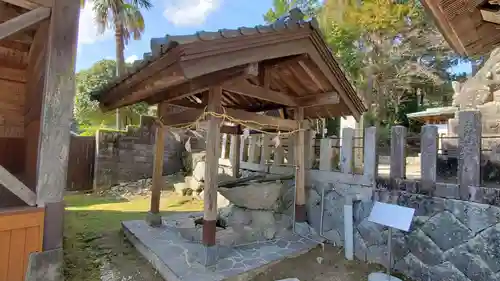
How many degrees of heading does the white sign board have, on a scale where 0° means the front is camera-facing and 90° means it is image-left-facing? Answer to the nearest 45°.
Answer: approximately 45°

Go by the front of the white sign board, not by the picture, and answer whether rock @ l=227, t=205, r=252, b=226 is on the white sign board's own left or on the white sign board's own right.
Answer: on the white sign board's own right

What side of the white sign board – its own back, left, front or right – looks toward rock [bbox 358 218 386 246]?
right

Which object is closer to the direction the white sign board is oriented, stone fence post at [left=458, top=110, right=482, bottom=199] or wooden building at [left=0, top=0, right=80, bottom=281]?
the wooden building

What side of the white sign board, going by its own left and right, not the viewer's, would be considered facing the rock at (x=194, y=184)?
right

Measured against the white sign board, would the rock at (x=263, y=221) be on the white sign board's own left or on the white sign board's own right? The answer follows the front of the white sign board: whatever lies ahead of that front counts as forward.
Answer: on the white sign board's own right

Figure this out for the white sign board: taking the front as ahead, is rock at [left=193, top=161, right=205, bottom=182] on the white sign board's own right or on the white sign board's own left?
on the white sign board's own right

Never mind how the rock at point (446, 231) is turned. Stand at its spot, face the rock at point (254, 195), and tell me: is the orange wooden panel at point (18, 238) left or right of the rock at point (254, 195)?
left
